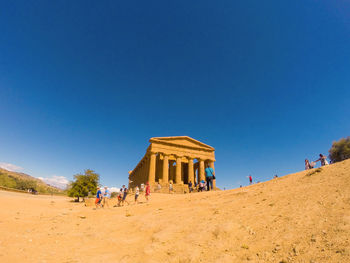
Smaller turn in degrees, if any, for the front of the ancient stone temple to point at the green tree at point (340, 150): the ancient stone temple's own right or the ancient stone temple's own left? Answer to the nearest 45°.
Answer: approximately 45° to the ancient stone temple's own left

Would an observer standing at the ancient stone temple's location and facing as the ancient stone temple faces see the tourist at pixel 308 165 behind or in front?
in front

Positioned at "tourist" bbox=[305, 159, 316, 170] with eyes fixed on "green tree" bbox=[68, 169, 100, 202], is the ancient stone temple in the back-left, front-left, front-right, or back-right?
front-right

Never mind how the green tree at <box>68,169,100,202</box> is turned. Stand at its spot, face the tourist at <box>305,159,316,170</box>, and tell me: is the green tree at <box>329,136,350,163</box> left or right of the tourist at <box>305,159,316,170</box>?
left

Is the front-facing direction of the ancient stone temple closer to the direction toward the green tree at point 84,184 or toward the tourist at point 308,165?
the tourist

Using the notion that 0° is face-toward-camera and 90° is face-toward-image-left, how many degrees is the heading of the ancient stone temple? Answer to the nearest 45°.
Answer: approximately 315°

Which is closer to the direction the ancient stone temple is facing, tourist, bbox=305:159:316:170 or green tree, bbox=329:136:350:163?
the tourist

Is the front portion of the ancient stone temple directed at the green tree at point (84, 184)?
no
